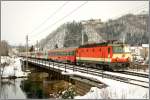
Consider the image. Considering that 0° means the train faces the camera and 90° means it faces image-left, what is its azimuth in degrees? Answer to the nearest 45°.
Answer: approximately 315°
